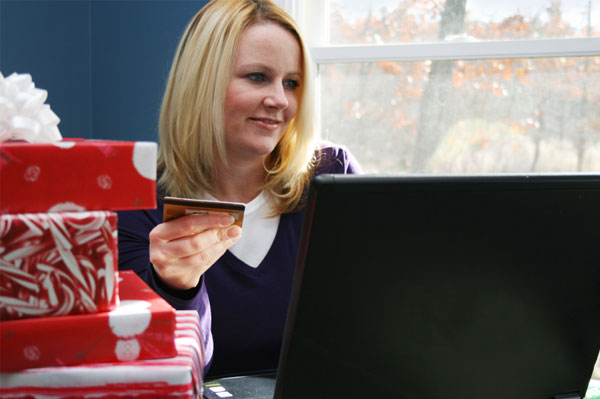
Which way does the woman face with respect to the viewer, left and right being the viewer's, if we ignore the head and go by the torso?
facing the viewer and to the right of the viewer

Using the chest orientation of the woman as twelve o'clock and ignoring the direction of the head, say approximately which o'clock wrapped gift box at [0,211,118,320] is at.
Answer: The wrapped gift box is roughly at 2 o'clock from the woman.

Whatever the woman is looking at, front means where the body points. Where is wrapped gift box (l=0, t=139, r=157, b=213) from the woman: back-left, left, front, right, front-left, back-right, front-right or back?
front-right

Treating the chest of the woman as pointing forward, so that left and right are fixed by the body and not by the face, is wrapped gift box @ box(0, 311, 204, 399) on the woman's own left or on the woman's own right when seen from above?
on the woman's own right
